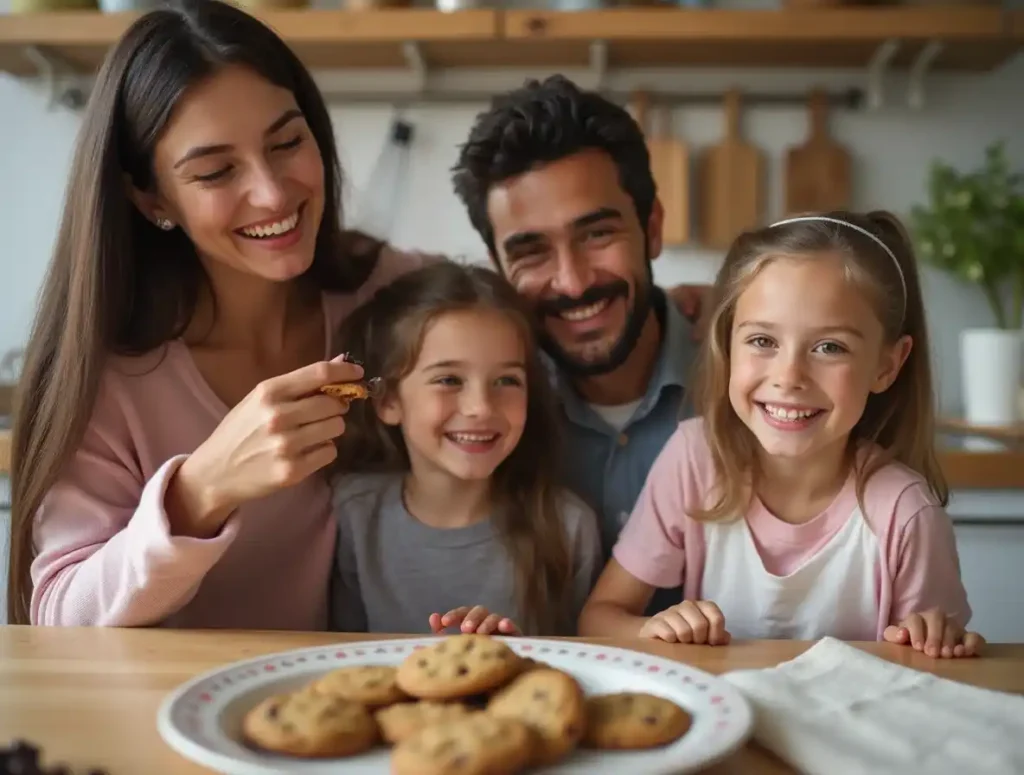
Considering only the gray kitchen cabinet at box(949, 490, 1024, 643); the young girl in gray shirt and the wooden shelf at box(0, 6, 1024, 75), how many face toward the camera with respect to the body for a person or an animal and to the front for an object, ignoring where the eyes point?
3

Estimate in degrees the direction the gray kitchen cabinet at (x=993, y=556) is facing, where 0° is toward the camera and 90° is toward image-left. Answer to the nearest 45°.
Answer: approximately 0°

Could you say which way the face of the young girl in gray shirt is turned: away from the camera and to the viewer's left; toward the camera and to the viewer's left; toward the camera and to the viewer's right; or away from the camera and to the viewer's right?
toward the camera and to the viewer's right

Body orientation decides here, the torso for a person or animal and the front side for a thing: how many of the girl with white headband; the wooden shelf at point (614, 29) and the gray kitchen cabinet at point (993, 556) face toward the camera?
3

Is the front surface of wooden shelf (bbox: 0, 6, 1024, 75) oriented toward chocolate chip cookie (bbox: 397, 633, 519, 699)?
yes

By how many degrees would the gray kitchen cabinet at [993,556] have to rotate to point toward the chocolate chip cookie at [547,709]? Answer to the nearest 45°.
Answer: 0° — it already faces it

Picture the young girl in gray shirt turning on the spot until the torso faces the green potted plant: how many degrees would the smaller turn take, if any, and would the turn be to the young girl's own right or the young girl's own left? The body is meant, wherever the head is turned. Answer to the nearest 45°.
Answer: approximately 135° to the young girl's own left

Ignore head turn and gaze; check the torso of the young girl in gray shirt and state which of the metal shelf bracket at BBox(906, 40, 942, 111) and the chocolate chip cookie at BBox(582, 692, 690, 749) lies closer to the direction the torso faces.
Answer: the chocolate chip cookie

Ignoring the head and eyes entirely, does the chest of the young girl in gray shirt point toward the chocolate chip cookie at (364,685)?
yes

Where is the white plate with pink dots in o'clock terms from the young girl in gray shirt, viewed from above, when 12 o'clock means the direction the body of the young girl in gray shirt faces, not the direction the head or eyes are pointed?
The white plate with pink dots is roughly at 12 o'clock from the young girl in gray shirt.

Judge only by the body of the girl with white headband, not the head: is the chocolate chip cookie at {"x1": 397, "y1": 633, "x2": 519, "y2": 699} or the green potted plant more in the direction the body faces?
the chocolate chip cookie

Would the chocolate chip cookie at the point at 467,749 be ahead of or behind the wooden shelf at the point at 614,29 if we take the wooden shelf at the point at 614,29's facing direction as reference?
ahead
